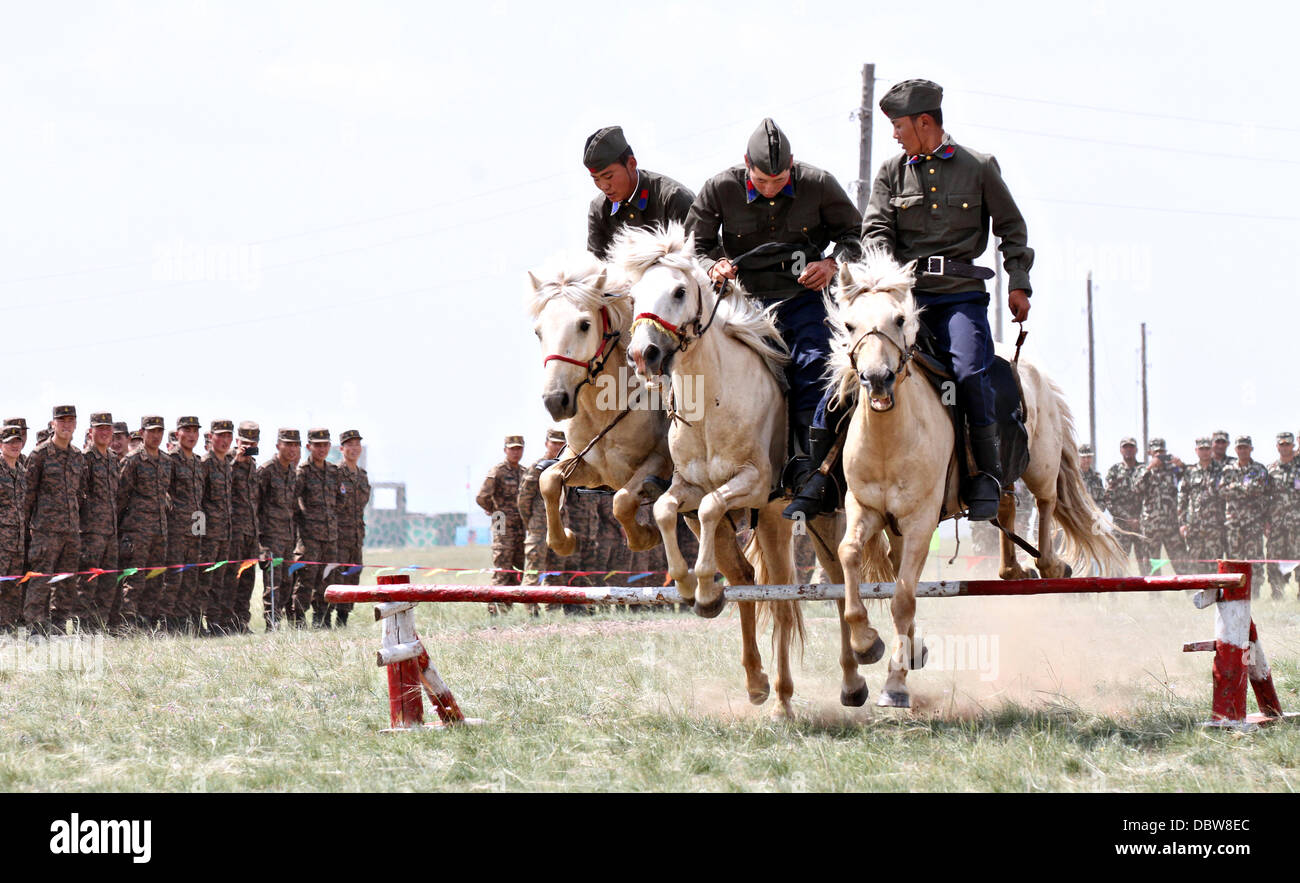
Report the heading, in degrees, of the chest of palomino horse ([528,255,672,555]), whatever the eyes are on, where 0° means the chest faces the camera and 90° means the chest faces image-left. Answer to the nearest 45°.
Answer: approximately 45°

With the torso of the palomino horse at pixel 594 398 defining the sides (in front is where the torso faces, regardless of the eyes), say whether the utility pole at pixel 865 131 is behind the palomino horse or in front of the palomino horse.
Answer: behind

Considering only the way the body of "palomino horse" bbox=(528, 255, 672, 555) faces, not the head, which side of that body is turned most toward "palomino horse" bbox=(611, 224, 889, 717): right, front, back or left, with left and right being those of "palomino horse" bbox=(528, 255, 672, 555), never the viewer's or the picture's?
left

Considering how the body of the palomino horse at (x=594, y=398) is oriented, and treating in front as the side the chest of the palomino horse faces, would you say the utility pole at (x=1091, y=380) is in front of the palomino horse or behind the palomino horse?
behind

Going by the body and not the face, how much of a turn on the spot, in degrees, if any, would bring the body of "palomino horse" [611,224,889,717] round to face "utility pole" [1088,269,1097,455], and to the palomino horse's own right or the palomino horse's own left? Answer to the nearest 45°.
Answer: approximately 135° to the palomino horse's own right

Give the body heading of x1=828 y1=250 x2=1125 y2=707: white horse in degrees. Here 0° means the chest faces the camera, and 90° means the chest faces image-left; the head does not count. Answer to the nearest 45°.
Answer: approximately 45°

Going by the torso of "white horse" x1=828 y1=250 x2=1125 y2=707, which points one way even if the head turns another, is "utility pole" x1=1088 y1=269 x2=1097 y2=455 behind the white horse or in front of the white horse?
behind
